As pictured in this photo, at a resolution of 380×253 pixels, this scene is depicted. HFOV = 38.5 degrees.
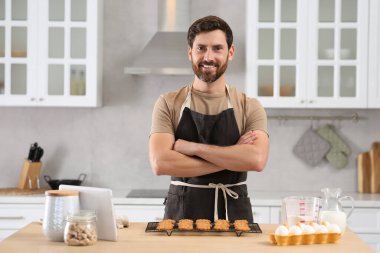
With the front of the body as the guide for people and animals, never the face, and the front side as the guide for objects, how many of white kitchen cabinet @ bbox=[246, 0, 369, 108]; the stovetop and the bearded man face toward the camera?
3

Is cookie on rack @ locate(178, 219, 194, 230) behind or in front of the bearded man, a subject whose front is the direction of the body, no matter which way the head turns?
in front

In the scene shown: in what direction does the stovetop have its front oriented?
toward the camera

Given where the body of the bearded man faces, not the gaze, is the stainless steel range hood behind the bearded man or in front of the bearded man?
behind

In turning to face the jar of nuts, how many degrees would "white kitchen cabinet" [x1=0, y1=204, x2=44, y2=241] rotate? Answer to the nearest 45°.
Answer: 0° — it already faces it

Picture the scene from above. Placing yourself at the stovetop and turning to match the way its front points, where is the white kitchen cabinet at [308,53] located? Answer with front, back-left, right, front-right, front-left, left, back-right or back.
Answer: left

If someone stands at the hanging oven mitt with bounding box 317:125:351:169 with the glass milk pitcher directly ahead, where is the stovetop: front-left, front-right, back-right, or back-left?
front-right

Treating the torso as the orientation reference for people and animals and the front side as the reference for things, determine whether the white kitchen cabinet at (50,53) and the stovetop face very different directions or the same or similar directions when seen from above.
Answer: same or similar directions

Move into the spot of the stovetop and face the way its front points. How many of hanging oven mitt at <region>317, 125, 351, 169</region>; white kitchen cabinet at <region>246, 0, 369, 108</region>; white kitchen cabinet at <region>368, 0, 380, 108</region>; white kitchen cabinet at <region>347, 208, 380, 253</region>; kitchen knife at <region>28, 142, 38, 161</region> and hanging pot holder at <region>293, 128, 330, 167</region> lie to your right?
1

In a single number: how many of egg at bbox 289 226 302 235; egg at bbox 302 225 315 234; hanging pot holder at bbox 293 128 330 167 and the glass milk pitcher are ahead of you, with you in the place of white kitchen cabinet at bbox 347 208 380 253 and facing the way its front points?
3

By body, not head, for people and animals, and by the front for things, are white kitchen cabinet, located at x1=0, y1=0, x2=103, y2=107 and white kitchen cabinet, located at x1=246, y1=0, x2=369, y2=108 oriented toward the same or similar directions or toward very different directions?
same or similar directions

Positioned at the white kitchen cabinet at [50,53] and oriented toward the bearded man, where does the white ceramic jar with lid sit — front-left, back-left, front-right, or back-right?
front-right

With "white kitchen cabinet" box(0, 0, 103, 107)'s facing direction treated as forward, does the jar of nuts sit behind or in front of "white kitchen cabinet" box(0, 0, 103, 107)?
in front

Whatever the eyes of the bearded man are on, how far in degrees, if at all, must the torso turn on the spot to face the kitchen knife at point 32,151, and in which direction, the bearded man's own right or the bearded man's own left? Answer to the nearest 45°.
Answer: approximately 135° to the bearded man's own right

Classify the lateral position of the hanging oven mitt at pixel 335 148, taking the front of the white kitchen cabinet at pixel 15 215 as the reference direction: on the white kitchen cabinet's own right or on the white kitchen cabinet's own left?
on the white kitchen cabinet's own left

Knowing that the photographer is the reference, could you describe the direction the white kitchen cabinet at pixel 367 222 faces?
facing the viewer

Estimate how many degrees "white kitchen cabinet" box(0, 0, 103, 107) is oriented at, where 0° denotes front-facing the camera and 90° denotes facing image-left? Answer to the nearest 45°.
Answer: approximately 0°

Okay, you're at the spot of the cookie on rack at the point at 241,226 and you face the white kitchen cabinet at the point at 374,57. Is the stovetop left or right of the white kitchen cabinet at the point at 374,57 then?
left

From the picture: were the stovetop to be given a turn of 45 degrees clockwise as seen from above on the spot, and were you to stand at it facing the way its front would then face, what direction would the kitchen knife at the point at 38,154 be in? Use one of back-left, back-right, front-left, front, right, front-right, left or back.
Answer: front-right

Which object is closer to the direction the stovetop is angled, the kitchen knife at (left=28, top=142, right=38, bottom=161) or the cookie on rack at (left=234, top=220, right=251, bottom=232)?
the cookie on rack
